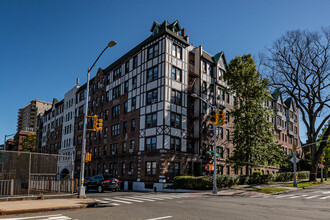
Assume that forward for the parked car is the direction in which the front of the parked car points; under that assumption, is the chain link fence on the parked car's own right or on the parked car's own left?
on the parked car's own left

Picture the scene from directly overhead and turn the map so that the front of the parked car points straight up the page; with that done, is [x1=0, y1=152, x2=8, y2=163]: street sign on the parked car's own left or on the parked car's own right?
on the parked car's own left

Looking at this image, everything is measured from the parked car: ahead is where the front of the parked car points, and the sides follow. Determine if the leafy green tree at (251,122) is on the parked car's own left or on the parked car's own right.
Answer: on the parked car's own right

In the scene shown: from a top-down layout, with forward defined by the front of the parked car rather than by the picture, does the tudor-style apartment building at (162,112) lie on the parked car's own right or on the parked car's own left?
on the parked car's own right

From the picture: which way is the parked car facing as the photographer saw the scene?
facing away from the viewer and to the left of the viewer
